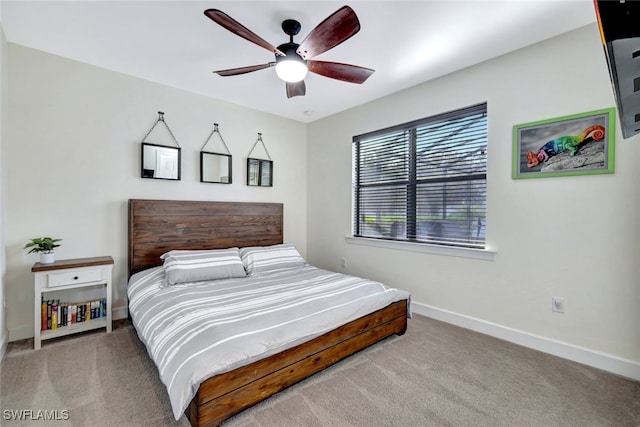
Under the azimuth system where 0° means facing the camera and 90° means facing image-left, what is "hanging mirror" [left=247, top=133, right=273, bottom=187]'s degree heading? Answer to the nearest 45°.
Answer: approximately 315°

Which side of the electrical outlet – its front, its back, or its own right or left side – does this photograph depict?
front

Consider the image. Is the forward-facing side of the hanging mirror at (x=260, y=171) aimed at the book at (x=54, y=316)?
no

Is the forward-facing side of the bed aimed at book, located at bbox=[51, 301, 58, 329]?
no

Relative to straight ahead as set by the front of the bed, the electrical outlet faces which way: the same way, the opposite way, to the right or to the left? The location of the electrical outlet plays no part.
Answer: to the right

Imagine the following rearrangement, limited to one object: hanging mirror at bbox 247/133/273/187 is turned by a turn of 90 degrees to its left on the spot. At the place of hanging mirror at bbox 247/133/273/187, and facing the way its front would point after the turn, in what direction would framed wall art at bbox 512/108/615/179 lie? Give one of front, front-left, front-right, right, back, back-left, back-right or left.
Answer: right

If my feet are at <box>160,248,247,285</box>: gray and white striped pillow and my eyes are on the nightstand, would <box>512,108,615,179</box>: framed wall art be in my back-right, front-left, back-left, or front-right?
back-left

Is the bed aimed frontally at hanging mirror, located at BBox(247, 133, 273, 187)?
no

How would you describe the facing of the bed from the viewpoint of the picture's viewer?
facing the viewer and to the right of the viewer

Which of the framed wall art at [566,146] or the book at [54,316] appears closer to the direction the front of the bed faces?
the framed wall art

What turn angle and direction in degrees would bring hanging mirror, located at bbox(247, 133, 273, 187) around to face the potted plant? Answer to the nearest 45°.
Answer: approximately 90° to its right

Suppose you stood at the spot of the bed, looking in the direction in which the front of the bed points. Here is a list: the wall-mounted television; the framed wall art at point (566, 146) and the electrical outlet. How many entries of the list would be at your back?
0

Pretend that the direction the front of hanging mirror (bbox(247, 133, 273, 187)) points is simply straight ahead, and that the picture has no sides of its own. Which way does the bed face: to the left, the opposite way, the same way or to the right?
the same way

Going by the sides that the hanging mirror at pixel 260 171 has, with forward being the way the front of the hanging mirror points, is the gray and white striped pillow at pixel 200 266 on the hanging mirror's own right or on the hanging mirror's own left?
on the hanging mirror's own right

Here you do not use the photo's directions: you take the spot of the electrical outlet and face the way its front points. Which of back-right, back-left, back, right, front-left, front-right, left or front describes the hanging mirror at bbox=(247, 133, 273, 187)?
right

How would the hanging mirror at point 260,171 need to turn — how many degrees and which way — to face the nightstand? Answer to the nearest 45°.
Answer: approximately 90° to its right

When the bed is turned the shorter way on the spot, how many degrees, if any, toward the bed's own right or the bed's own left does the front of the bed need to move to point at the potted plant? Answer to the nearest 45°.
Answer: approximately 135° to the bed's own right
